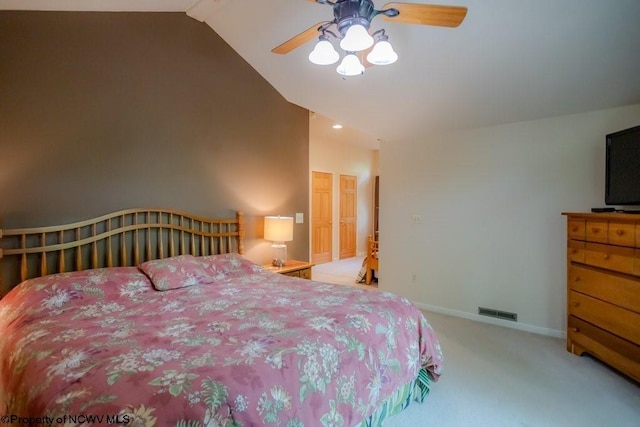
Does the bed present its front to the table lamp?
no

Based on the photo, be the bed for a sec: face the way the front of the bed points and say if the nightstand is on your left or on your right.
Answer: on your left

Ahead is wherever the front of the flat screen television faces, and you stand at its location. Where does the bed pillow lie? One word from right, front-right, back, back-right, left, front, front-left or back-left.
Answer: front

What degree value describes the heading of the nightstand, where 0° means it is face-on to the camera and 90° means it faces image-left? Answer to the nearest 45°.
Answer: approximately 315°

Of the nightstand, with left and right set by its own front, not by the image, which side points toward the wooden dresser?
front

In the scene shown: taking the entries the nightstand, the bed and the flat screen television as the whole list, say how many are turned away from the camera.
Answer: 0

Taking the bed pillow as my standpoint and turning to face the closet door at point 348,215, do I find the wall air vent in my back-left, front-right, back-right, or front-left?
front-right

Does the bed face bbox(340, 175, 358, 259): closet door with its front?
no

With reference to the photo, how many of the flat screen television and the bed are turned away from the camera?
0

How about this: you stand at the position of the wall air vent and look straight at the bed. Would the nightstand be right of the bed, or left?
right

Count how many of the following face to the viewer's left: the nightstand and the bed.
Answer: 0

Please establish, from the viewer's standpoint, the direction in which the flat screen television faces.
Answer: facing the viewer and to the left of the viewer

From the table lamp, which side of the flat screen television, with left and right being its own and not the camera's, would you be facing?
front

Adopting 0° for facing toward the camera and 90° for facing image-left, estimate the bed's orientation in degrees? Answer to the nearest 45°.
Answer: approximately 315°

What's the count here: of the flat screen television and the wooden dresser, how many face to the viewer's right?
0

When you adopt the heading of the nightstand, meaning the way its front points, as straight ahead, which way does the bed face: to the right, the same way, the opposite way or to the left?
the same way

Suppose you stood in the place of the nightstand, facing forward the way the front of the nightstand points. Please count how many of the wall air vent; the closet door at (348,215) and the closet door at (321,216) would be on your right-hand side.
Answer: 0

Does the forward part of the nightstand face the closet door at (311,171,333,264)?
no

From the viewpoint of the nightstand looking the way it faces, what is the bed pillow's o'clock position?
The bed pillow is roughly at 3 o'clock from the nightstand.
